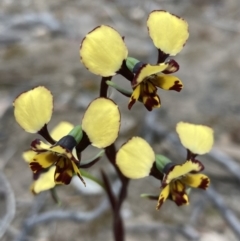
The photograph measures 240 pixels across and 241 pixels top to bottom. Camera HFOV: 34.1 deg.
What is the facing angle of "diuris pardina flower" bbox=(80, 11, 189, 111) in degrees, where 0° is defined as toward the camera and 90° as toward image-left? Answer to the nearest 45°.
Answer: approximately 315°

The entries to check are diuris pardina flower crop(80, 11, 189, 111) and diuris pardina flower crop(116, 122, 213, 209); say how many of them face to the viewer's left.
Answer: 0
